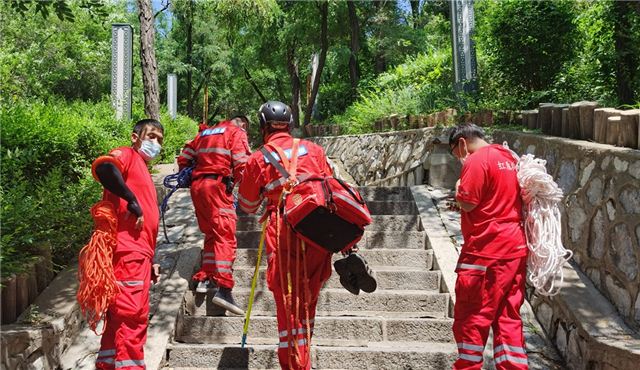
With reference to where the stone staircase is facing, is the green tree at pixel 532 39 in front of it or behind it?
behind

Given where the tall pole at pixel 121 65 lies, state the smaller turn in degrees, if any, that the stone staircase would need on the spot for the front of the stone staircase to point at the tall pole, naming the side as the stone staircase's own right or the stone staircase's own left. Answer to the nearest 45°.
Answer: approximately 135° to the stone staircase's own right

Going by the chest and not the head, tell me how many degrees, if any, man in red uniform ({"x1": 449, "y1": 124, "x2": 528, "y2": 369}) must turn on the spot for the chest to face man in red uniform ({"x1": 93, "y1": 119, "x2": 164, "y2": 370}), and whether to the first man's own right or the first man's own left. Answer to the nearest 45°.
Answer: approximately 45° to the first man's own left

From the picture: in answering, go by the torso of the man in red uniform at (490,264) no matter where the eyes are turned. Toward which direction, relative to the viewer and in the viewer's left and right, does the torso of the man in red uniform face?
facing away from the viewer and to the left of the viewer

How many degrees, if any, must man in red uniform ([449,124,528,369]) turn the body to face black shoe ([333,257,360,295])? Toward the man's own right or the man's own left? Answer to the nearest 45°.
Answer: approximately 45° to the man's own left

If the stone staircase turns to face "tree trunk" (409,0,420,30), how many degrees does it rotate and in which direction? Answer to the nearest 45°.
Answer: approximately 180°

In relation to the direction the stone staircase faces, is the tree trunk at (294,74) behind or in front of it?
behind

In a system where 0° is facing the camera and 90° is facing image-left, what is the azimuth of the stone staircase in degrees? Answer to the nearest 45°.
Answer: approximately 0°
